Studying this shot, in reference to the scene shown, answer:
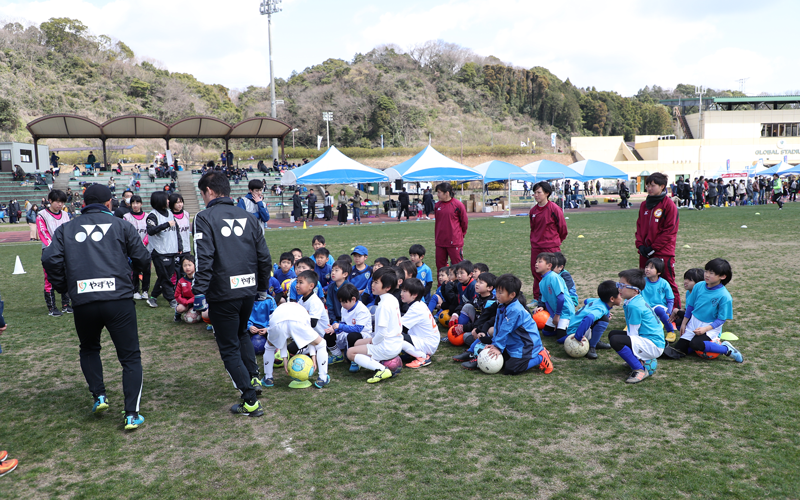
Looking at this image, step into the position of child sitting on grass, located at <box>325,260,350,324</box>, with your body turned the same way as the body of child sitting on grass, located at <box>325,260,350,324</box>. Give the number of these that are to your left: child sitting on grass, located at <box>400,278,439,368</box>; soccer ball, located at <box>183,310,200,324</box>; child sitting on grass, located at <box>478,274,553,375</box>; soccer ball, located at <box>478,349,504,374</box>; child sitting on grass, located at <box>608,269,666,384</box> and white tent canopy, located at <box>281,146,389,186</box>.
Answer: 4

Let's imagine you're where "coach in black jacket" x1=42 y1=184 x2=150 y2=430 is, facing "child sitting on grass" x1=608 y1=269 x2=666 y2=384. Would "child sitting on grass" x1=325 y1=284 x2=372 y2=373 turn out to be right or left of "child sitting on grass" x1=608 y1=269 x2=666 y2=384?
left

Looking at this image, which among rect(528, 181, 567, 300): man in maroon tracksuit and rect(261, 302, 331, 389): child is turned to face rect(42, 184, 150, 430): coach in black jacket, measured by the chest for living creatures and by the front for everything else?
the man in maroon tracksuit

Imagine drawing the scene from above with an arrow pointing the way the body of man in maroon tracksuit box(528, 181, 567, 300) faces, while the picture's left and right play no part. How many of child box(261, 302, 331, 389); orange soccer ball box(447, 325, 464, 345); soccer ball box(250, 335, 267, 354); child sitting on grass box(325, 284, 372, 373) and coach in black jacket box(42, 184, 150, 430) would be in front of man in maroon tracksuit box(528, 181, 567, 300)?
5

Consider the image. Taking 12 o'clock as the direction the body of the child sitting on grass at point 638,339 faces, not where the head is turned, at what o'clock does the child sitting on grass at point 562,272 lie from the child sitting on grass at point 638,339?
the child sitting on grass at point 562,272 is roughly at 2 o'clock from the child sitting on grass at point 638,339.

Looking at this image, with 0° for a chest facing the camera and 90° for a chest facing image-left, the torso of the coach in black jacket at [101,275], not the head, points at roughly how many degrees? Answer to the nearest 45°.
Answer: approximately 180°

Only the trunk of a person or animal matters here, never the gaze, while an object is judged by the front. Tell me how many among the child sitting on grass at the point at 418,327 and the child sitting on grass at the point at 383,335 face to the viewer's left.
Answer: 2

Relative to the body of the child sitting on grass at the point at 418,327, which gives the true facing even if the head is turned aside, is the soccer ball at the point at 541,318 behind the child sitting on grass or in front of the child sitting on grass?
behind

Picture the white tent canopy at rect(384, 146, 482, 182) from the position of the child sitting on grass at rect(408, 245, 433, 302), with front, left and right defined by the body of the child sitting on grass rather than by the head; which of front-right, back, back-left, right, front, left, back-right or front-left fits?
back-right

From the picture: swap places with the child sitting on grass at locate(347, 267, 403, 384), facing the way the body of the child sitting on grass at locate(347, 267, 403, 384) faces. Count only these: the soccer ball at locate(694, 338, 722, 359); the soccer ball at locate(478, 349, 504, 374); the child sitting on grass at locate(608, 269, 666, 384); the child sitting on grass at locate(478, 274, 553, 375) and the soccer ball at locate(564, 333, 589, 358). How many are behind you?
5

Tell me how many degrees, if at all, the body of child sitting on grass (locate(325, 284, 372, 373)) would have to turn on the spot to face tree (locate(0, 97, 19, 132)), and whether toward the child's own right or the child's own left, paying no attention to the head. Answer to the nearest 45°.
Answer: approximately 90° to the child's own right

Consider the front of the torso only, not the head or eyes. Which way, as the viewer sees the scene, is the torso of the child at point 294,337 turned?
away from the camera

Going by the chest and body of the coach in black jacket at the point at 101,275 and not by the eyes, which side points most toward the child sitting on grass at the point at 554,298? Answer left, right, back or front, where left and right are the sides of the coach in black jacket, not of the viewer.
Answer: right

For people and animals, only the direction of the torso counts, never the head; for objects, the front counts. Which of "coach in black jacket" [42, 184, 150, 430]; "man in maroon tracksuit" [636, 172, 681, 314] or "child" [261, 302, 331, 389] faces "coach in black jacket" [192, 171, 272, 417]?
the man in maroon tracksuit
